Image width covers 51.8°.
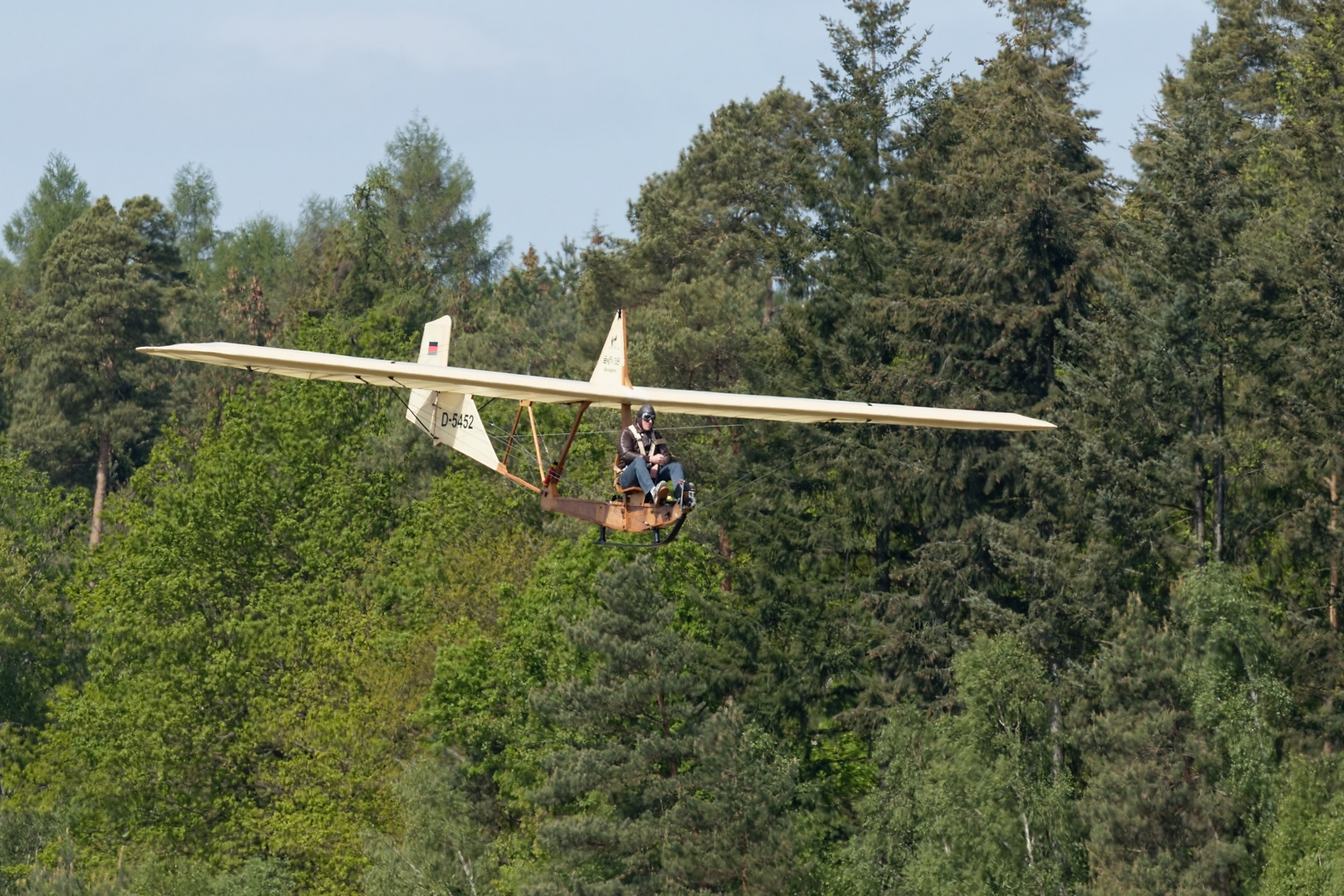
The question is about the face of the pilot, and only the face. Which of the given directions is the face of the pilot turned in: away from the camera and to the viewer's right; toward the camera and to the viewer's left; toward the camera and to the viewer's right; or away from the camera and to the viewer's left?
toward the camera and to the viewer's right

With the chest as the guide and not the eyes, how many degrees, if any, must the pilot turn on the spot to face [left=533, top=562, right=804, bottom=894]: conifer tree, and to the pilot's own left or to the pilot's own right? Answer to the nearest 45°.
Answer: approximately 135° to the pilot's own left

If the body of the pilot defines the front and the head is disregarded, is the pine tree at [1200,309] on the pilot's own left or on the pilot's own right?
on the pilot's own left

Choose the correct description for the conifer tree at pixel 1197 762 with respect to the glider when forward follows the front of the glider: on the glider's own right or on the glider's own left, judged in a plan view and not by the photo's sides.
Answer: on the glider's own left

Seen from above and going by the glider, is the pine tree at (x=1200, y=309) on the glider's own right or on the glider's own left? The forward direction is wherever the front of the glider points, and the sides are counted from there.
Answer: on the glider's own left

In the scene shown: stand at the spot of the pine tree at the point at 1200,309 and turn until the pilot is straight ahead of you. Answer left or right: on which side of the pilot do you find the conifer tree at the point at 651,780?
right

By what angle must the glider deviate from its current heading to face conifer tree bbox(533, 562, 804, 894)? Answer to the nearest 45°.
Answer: approximately 135° to its left

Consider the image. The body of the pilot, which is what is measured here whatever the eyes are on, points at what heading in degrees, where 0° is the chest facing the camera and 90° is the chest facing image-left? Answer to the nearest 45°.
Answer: approximately 315°
